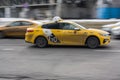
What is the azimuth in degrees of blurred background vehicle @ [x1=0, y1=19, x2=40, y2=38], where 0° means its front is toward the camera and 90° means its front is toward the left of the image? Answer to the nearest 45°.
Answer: approximately 90°

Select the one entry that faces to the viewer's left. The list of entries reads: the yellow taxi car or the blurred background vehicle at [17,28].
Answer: the blurred background vehicle

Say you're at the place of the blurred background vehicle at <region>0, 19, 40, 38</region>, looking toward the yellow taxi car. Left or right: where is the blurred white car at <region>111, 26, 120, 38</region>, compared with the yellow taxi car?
left

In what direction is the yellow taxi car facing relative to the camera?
to the viewer's right
